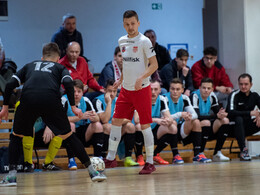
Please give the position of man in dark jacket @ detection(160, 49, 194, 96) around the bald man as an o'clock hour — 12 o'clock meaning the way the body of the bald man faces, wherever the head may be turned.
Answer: The man in dark jacket is roughly at 10 o'clock from the bald man.

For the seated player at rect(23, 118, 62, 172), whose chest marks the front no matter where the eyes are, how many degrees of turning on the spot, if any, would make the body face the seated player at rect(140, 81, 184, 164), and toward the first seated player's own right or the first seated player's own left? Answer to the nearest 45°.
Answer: approximately 90° to the first seated player's own left

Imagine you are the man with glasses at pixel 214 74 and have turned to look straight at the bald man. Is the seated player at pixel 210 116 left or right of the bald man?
left

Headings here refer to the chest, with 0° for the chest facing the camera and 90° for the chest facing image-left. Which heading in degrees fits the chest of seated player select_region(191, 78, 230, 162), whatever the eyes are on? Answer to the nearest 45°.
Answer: approximately 315°

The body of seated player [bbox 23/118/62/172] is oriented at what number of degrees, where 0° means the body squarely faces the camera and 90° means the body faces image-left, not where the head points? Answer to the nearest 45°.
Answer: approximately 0°

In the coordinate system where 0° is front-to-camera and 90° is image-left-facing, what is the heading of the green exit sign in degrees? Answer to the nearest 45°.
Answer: approximately 0°

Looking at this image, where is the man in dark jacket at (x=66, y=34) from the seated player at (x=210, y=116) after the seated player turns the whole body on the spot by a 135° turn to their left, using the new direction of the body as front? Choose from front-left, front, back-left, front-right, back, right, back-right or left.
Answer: left
